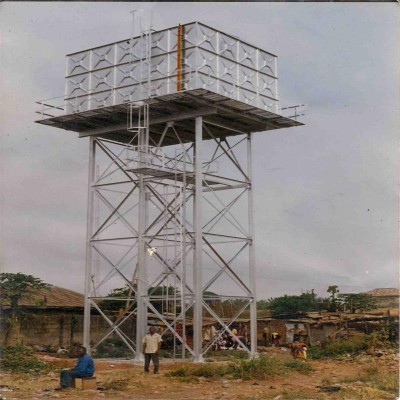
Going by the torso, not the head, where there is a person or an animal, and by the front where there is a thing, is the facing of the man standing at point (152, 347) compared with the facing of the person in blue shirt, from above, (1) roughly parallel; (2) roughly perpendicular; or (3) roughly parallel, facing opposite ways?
roughly perpendicular

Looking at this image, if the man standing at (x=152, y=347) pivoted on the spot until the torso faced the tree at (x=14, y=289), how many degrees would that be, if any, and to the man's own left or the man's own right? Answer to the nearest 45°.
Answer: approximately 135° to the man's own right

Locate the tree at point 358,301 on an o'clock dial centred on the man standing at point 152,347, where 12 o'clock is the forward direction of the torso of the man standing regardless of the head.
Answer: The tree is roughly at 7 o'clock from the man standing.

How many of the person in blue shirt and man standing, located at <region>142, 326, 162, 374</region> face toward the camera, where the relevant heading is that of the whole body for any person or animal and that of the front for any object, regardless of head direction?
1

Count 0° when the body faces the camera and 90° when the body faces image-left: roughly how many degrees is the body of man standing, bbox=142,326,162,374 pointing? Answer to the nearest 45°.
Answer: approximately 0°

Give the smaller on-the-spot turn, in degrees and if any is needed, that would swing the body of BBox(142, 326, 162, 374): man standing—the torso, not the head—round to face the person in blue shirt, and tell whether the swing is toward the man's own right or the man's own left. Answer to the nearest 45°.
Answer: approximately 45° to the man's own right

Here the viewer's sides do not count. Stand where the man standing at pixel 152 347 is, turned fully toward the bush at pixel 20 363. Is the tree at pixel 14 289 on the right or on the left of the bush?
right

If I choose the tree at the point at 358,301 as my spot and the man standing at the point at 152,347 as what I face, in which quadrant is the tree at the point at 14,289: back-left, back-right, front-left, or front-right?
front-right

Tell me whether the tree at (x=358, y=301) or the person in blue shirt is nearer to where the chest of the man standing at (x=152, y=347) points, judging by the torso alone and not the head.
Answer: the person in blue shirt

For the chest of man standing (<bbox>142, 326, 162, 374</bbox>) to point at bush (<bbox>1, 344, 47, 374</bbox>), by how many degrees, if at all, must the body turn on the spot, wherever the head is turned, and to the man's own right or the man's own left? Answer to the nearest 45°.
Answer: approximately 90° to the man's own right

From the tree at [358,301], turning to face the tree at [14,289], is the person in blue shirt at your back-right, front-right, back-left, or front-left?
front-left

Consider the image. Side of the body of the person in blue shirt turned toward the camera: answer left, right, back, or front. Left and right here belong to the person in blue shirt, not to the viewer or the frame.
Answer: left
